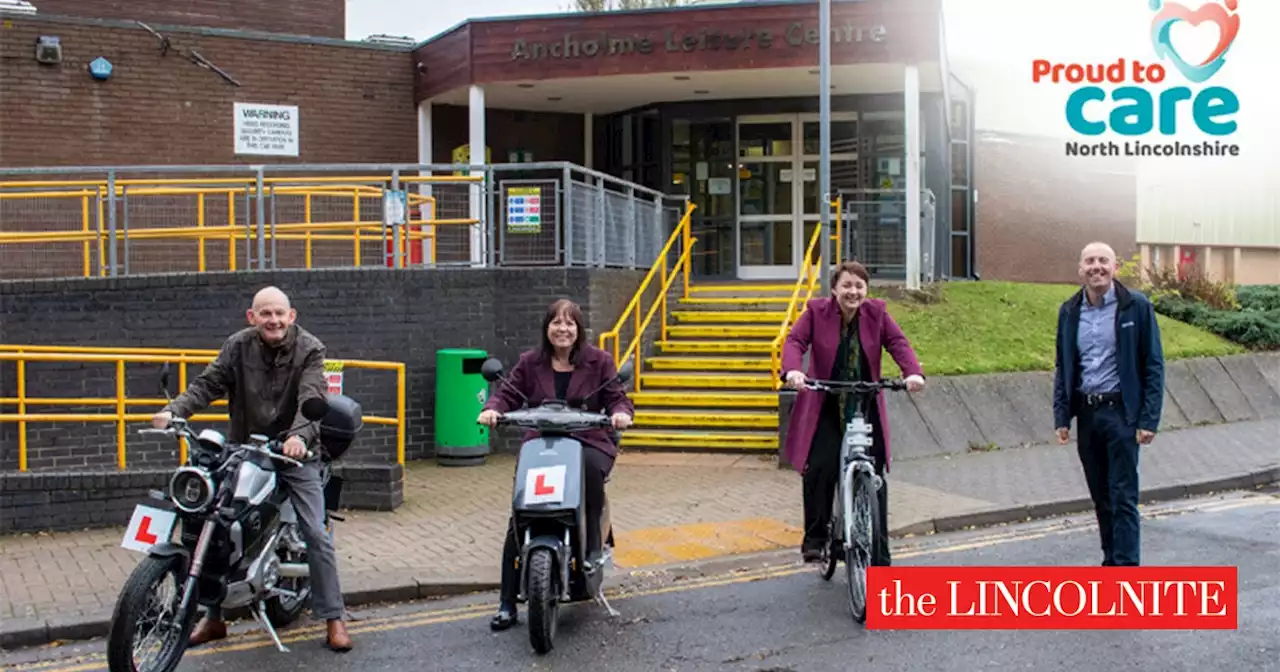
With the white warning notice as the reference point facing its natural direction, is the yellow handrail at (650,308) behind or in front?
in front

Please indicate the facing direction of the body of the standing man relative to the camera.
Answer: toward the camera

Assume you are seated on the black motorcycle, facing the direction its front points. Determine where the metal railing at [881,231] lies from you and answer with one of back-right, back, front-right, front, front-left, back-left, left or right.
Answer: back

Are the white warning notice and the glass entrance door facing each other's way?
no

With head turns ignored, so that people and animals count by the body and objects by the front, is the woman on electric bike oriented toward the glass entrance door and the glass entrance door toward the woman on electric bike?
no

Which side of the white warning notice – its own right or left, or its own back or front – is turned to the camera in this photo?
front

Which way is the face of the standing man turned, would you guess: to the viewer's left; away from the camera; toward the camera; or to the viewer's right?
toward the camera

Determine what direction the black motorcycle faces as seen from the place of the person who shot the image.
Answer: facing the viewer and to the left of the viewer

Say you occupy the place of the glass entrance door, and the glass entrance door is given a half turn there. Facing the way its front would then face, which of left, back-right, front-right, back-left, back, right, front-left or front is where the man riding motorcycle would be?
back

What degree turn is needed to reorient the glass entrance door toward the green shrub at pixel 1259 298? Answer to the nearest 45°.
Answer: approximately 90° to its left

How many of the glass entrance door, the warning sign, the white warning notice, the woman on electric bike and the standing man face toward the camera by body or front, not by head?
5

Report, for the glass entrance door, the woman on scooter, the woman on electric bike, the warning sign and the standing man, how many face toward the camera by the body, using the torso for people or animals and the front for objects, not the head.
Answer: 5

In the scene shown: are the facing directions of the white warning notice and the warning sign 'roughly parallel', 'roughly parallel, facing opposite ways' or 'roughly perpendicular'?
roughly parallel

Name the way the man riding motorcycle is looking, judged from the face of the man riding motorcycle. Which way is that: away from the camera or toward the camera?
toward the camera

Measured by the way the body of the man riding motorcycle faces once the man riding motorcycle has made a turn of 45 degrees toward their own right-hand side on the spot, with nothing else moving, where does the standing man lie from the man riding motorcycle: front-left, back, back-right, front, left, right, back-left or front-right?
back

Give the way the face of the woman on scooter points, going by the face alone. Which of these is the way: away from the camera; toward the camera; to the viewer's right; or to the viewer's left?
toward the camera

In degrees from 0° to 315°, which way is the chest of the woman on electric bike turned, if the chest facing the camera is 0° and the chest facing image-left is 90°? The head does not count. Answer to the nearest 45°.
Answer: approximately 0°

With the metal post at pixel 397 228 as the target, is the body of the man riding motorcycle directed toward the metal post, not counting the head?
no
